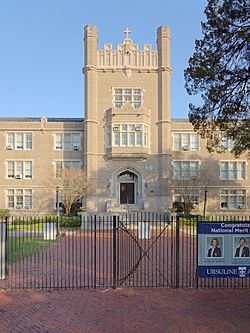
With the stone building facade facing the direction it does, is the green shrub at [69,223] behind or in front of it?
in front

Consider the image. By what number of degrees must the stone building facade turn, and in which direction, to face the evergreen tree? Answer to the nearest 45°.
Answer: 0° — it already faces it

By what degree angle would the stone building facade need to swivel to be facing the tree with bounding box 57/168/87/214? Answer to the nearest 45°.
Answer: approximately 45° to its right

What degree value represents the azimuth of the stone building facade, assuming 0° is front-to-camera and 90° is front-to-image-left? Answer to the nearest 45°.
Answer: approximately 0°
